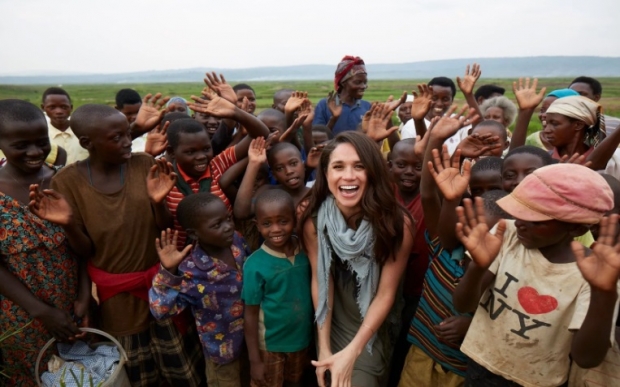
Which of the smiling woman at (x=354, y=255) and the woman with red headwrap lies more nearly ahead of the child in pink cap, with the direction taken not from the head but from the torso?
the smiling woman

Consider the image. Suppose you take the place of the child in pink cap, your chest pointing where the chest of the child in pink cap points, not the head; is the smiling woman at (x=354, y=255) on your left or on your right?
on your right

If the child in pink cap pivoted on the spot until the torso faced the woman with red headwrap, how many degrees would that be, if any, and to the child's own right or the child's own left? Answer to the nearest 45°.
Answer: approximately 90° to the child's own right

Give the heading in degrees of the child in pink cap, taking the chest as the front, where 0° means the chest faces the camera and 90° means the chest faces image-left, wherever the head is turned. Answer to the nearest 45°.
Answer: approximately 45°

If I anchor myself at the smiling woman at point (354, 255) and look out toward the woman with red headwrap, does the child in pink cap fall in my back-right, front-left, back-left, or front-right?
back-right
